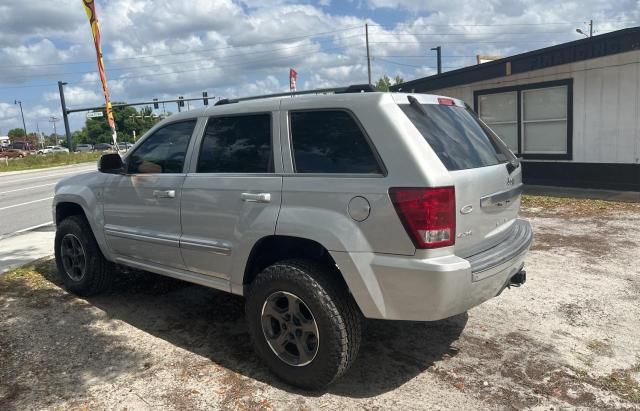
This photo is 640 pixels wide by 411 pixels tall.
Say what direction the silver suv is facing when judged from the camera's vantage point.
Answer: facing away from the viewer and to the left of the viewer

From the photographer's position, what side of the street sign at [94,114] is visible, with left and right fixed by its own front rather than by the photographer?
front

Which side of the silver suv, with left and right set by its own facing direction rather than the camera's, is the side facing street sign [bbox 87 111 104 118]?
front

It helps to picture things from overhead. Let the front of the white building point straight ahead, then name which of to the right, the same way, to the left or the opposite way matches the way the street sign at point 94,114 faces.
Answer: to the left

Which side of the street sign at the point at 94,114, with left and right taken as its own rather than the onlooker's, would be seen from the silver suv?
front

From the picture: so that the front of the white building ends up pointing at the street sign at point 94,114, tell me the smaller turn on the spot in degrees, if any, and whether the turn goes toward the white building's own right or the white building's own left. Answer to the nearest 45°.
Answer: approximately 90° to the white building's own right

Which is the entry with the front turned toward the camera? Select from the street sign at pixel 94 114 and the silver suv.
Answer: the street sign

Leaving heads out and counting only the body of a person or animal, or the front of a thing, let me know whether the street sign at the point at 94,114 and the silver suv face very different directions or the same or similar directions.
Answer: very different directions

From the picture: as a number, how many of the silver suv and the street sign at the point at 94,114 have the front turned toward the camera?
1

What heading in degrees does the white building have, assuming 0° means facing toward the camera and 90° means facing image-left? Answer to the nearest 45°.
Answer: approximately 45°

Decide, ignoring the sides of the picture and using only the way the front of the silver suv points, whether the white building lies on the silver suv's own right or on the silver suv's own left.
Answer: on the silver suv's own right

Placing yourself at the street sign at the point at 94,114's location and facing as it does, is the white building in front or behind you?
in front
